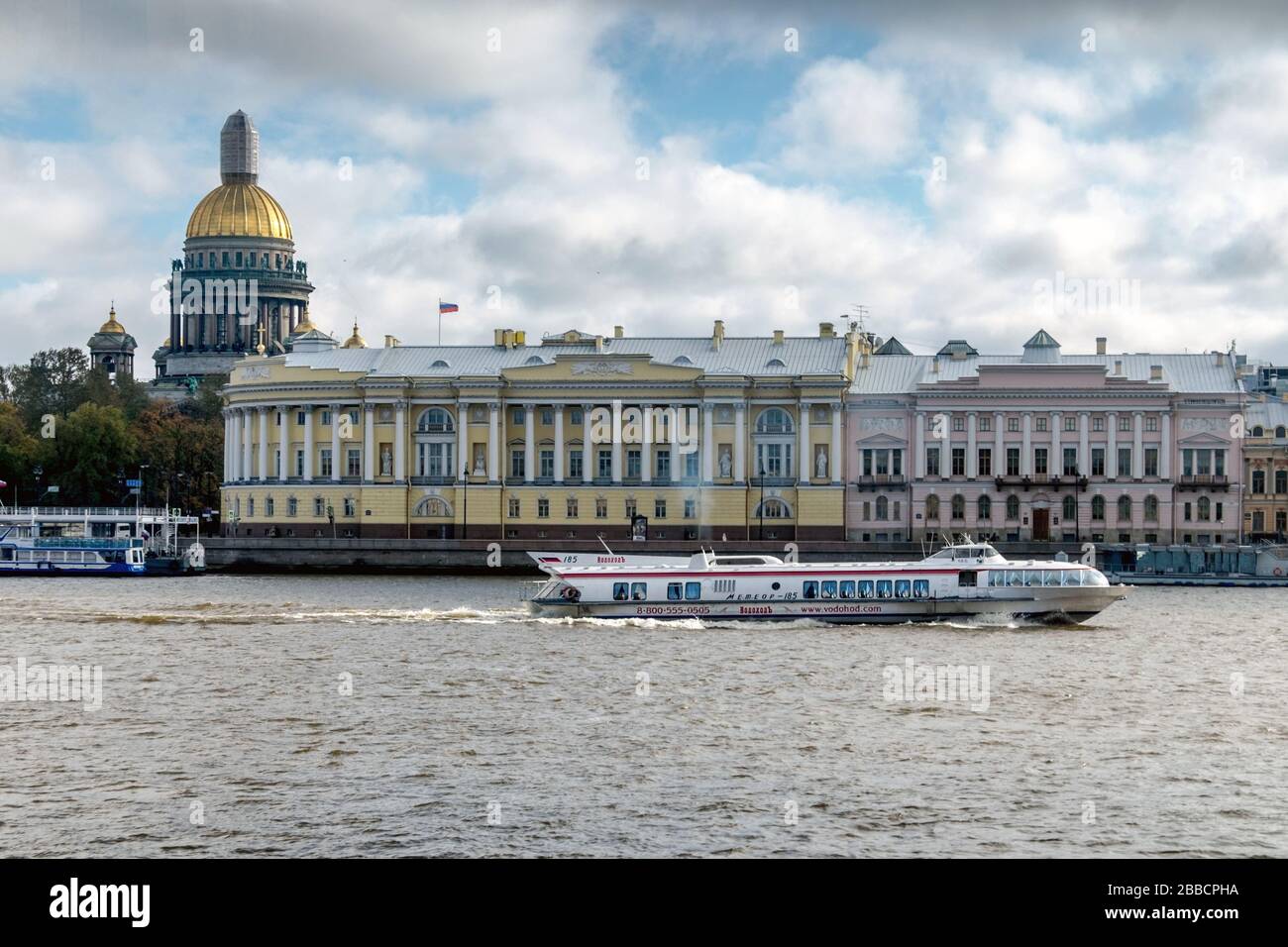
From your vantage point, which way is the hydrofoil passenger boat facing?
to the viewer's right
